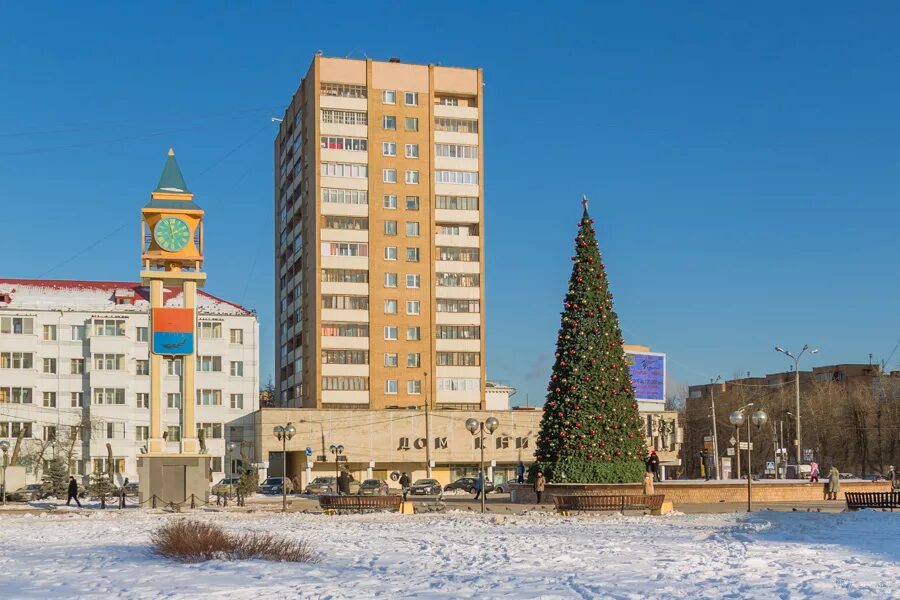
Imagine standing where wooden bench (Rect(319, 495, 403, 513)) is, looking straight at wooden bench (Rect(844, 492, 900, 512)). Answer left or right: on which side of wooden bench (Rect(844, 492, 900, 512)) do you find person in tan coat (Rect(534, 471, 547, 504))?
left

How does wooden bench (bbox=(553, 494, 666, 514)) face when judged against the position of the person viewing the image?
facing away from the viewer

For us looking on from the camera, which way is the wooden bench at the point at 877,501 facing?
facing away from the viewer

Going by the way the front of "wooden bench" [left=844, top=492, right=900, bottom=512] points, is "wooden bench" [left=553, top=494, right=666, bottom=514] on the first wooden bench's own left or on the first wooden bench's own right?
on the first wooden bench's own left

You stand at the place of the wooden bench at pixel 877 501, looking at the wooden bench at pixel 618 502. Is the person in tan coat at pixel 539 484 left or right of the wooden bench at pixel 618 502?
right

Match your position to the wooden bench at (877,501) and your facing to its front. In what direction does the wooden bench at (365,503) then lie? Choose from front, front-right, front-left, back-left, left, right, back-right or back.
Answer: left

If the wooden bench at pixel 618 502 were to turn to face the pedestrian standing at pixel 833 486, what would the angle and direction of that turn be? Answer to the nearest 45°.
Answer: approximately 45° to its right

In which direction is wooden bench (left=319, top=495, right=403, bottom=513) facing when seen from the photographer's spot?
facing away from the viewer
